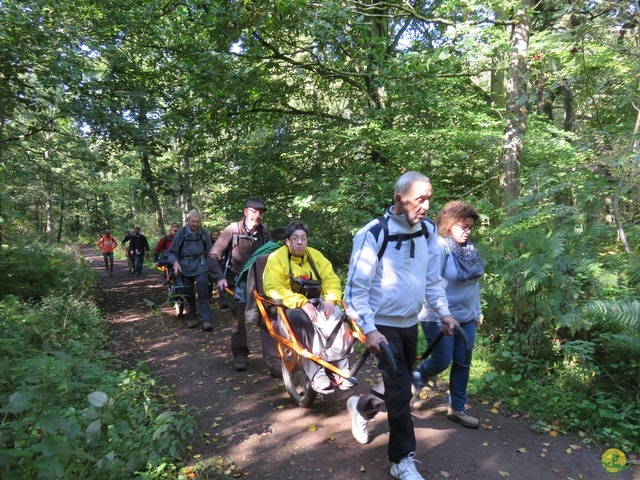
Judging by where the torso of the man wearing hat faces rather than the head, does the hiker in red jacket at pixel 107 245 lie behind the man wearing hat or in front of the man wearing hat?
behind

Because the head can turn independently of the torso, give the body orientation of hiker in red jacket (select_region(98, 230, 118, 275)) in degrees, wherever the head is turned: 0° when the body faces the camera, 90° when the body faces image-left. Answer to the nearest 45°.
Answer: approximately 0°

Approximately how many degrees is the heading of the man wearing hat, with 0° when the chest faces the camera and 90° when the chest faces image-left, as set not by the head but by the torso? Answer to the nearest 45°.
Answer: approximately 315°

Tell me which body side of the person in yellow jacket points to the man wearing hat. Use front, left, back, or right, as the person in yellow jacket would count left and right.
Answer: back

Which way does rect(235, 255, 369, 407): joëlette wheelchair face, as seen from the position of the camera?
facing the viewer and to the right of the viewer

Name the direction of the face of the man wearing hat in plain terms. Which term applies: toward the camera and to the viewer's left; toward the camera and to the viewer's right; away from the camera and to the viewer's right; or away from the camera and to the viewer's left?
toward the camera and to the viewer's right

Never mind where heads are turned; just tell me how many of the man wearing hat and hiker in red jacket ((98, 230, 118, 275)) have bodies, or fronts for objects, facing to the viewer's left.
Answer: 0

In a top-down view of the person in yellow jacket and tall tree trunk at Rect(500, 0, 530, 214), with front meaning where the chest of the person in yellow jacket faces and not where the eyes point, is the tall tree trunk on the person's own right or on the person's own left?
on the person's own left

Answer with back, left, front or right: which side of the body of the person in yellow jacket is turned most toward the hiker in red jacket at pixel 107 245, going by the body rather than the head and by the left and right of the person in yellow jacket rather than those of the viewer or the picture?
back

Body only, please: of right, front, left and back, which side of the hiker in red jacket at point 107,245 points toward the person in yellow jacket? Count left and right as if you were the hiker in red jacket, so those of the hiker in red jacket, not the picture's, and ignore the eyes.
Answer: front
